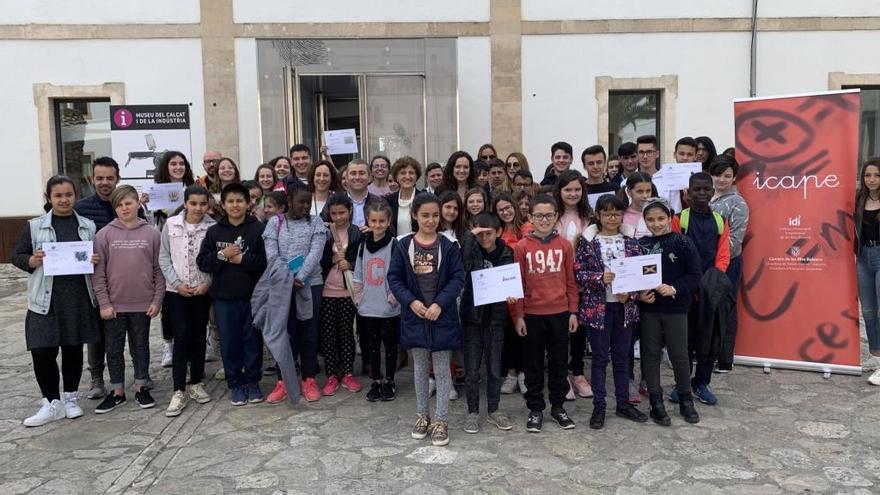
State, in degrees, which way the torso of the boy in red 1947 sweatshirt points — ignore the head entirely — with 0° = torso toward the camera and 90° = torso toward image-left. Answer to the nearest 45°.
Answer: approximately 0°

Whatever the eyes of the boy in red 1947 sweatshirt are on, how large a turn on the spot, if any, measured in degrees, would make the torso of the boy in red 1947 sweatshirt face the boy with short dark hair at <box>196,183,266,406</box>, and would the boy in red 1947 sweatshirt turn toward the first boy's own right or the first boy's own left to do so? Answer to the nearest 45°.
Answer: approximately 90° to the first boy's own right

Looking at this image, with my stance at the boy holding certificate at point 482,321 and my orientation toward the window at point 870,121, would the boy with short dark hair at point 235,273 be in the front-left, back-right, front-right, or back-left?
back-left

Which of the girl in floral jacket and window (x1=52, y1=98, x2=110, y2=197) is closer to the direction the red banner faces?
the girl in floral jacket

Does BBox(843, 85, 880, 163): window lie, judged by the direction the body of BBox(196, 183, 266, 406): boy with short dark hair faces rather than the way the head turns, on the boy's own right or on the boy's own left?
on the boy's own left

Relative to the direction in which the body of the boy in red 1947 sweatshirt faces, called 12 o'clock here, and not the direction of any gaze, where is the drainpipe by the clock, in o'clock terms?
The drainpipe is roughly at 7 o'clock from the boy in red 1947 sweatshirt.

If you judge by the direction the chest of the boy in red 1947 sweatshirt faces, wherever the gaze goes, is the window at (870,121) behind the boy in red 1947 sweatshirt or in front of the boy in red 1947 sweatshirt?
behind
